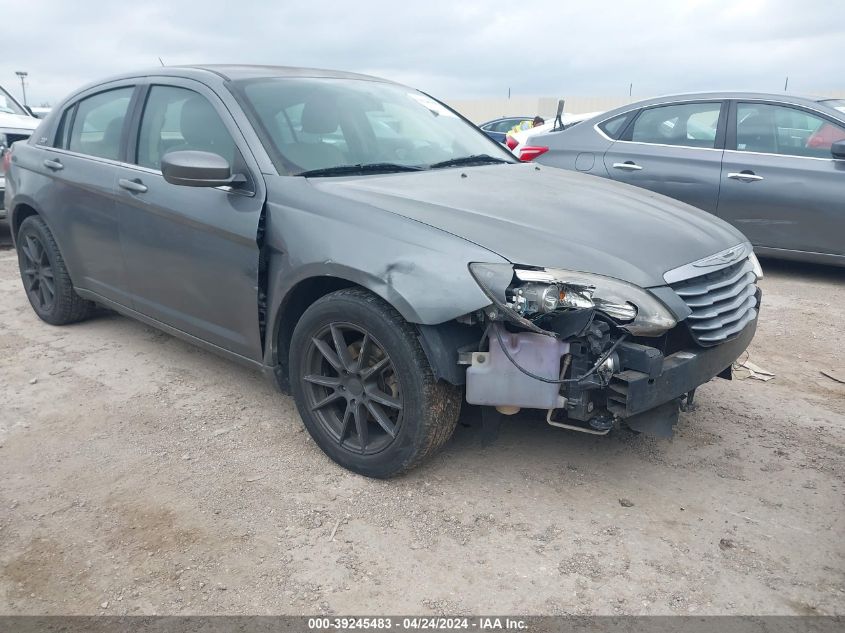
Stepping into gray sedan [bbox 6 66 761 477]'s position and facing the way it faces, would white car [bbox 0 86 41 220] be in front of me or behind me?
behind

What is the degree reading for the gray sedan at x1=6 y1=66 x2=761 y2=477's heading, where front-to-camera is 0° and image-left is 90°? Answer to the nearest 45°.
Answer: approximately 315°

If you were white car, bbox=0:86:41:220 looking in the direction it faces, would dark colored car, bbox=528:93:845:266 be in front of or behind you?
in front

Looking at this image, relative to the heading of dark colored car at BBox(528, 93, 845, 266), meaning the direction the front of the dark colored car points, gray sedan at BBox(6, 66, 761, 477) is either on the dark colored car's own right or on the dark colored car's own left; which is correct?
on the dark colored car's own right

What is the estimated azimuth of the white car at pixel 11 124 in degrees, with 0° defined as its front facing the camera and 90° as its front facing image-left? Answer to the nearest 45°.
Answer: approximately 315°

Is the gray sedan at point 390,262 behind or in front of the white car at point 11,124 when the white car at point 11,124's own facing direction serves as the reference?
in front

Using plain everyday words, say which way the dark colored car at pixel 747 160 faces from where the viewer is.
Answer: facing to the right of the viewer

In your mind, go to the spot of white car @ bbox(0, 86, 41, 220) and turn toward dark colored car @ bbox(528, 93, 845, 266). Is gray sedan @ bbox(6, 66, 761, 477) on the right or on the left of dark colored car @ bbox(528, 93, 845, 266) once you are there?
right
